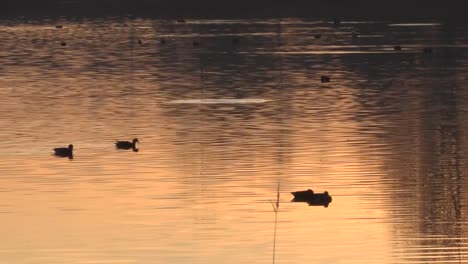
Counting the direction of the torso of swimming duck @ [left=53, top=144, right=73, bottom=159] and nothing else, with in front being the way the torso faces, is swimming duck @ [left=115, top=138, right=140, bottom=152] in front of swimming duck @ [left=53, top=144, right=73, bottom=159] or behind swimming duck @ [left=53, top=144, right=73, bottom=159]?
in front

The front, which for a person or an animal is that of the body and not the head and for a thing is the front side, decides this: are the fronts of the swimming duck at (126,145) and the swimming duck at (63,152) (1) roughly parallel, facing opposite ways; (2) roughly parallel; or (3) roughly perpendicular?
roughly parallel

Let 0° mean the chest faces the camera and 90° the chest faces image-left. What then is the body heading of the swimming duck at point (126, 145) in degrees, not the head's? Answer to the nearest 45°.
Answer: approximately 270°

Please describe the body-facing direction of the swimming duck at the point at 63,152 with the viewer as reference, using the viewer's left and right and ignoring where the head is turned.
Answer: facing to the right of the viewer

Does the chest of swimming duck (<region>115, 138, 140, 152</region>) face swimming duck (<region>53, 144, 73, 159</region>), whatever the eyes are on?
no

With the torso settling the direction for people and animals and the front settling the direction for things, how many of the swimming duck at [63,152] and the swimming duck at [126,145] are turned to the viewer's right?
2
